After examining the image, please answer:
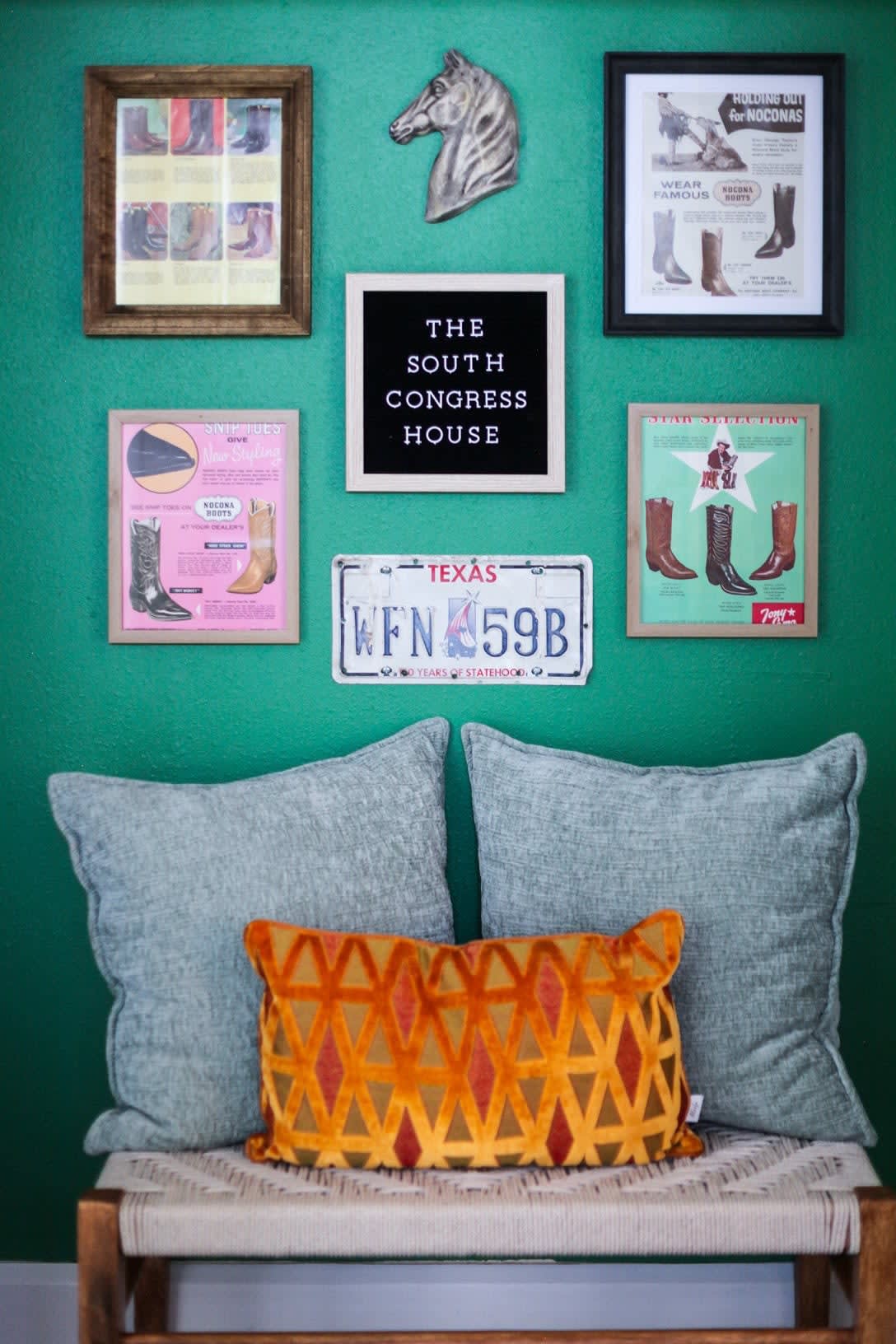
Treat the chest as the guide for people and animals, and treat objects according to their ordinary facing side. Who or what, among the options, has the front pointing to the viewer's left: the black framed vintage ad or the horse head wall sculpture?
the horse head wall sculpture

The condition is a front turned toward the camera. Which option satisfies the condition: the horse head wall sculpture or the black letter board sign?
the black letter board sign

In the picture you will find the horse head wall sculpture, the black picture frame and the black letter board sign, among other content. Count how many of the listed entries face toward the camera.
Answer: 2

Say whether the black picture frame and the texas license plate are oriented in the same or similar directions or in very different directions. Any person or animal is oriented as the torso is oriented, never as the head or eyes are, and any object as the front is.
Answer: same or similar directions

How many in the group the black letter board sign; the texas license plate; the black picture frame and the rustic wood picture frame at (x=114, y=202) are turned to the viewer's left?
0

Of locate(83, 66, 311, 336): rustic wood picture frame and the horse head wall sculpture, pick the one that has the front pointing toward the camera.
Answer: the rustic wood picture frame

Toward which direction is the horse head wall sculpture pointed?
to the viewer's left

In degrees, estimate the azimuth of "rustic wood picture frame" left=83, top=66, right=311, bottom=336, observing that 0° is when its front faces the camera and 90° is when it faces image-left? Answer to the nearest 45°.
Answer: approximately 0°

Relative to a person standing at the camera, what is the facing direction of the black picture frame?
facing the viewer

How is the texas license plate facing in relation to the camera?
toward the camera
